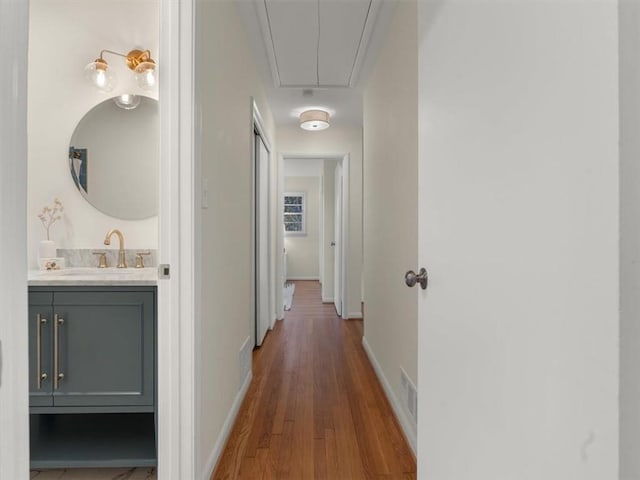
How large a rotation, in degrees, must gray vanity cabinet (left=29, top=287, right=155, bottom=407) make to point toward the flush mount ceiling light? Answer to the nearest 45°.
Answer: approximately 135° to its left

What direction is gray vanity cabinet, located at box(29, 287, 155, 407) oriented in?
toward the camera

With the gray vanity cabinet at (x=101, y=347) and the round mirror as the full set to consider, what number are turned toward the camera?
2

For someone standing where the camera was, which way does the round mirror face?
facing the viewer

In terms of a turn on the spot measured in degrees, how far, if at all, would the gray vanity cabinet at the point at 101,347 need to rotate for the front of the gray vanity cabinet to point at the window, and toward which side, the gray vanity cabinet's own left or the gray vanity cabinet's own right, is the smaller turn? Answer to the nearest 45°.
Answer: approximately 135° to the gray vanity cabinet's own left

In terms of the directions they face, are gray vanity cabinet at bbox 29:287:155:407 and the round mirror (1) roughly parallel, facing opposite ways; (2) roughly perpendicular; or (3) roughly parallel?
roughly parallel
